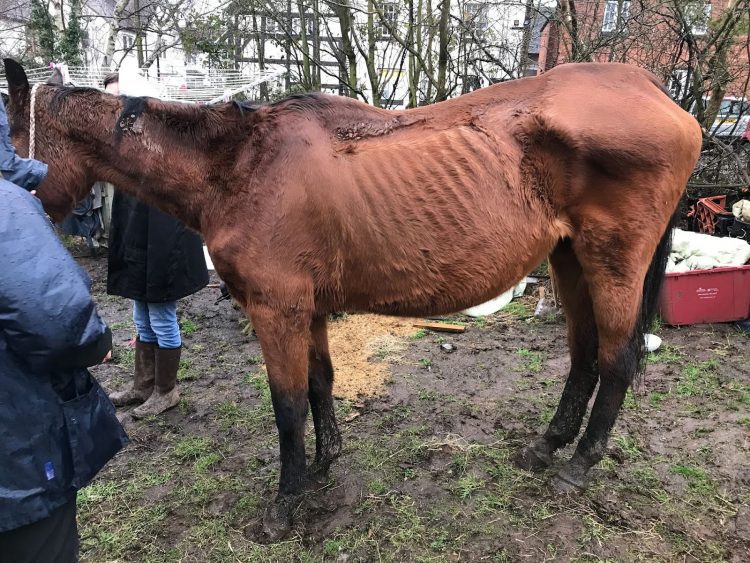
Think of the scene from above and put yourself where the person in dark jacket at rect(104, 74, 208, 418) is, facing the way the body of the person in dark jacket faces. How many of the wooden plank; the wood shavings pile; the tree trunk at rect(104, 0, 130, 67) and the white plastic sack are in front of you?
0

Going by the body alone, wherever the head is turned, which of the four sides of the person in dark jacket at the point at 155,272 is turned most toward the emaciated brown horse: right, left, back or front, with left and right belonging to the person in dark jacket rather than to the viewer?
left

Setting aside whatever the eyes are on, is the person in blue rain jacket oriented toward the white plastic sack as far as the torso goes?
no

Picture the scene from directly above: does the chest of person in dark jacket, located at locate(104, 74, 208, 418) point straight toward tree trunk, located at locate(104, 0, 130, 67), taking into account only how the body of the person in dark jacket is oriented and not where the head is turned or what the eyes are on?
no

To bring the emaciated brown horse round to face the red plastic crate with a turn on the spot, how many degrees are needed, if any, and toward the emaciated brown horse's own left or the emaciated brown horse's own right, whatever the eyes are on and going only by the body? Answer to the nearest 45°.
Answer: approximately 135° to the emaciated brown horse's own right

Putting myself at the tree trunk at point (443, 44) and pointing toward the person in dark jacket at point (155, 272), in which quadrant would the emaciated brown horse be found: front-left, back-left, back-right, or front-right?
front-left

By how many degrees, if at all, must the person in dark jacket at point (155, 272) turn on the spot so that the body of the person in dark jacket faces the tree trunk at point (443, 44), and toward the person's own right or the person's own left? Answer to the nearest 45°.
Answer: approximately 180°

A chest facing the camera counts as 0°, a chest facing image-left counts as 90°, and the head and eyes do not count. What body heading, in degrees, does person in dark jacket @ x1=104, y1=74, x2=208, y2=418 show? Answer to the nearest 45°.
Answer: approximately 45°

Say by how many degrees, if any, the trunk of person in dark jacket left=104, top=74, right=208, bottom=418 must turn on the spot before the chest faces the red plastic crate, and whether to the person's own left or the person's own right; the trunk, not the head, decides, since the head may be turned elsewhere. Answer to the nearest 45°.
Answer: approximately 135° to the person's own left

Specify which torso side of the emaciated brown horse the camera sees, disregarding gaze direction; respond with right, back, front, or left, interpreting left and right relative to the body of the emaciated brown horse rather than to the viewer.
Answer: left

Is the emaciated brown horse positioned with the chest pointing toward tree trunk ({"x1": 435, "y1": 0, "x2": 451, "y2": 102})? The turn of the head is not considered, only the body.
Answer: no

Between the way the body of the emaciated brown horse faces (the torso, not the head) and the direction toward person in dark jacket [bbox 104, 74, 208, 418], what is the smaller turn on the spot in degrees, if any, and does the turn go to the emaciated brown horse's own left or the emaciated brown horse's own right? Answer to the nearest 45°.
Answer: approximately 45° to the emaciated brown horse's own right

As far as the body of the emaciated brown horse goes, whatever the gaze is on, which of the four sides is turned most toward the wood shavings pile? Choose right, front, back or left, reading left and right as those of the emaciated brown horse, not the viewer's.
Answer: right
